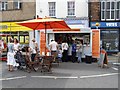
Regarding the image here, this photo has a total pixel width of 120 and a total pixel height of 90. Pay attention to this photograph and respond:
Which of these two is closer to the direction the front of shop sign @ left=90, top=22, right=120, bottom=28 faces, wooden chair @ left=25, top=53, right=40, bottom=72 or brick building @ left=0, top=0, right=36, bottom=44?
the wooden chair

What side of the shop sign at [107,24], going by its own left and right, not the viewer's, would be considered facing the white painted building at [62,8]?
right

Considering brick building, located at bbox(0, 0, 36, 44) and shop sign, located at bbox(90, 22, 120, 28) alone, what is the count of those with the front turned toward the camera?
2

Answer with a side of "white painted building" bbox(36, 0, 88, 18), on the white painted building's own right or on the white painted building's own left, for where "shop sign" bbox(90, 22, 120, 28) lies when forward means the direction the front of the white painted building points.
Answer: on the white painted building's own left

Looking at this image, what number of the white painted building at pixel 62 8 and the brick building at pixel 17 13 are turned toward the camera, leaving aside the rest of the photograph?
2

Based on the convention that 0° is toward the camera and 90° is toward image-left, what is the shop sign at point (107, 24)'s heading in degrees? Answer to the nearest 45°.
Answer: approximately 0°

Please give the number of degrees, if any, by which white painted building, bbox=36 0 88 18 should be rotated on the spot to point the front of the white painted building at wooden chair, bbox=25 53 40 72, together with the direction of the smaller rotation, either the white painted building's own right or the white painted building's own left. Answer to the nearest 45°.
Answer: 0° — it already faces it

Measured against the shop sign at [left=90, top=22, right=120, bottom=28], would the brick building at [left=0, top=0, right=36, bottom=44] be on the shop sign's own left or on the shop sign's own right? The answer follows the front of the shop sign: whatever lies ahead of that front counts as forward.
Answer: on the shop sign's own right
